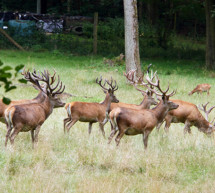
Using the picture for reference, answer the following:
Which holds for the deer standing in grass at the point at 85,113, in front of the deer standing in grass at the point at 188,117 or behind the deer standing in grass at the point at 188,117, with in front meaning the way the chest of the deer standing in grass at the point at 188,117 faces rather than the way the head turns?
behind

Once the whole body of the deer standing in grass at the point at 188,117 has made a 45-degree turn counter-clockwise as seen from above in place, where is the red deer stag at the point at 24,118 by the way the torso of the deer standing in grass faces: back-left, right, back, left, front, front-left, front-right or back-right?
back

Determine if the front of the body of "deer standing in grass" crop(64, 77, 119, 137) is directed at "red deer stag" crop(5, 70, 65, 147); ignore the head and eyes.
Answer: no

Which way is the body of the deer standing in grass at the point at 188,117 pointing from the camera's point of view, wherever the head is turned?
to the viewer's right

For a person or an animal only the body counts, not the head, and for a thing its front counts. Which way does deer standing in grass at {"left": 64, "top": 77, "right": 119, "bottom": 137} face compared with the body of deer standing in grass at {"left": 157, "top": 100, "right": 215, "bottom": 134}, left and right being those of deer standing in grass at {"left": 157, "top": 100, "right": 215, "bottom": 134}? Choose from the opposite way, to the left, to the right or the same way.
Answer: the same way

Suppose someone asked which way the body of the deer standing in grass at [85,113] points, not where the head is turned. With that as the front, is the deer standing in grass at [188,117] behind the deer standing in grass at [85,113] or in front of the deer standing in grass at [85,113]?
in front

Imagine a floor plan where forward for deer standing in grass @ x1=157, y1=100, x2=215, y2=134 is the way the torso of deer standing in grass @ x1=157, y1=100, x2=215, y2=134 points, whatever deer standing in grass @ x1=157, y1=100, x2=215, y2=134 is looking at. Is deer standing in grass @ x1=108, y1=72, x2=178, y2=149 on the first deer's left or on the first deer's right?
on the first deer's right

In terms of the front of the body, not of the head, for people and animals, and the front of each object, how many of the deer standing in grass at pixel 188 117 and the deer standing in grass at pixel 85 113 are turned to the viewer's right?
2

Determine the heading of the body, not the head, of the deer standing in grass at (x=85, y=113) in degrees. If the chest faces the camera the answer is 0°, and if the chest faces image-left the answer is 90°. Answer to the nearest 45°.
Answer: approximately 270°
